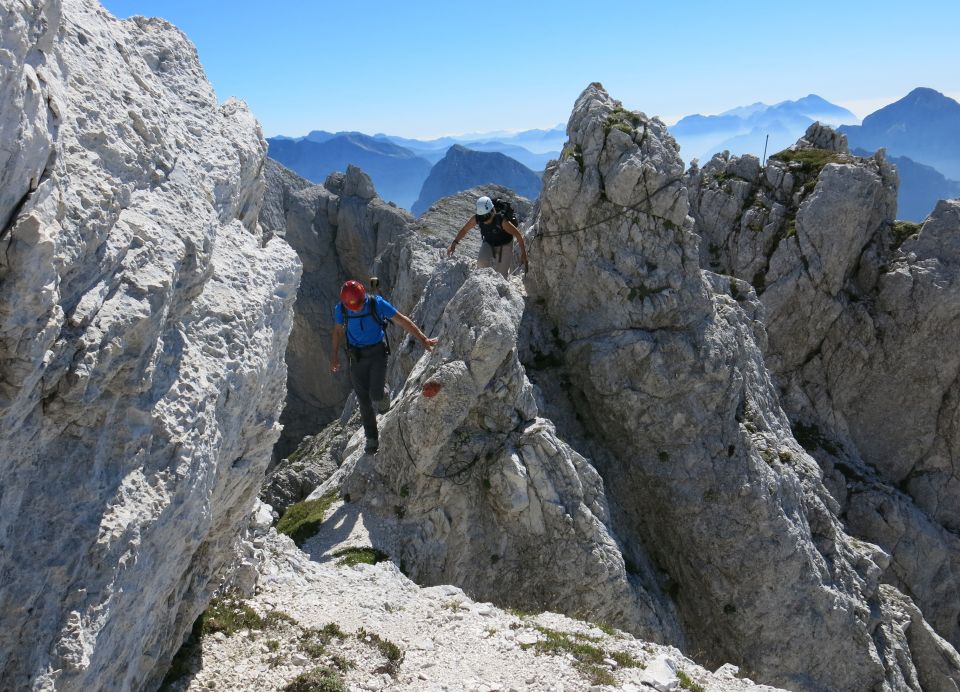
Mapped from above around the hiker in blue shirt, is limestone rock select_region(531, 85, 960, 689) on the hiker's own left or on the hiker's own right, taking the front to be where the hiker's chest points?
on the hiker's own left

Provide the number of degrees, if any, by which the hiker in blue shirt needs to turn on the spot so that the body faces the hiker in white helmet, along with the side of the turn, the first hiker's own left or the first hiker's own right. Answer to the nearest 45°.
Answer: approximately 135° to the first hiker's own left

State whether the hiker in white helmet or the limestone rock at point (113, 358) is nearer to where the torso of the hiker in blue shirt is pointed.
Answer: the limestone rock

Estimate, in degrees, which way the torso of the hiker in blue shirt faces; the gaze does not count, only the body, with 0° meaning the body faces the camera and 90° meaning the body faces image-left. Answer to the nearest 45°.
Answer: approximately 0°

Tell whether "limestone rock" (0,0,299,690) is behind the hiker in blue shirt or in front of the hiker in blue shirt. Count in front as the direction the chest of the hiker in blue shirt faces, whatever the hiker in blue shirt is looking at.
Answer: in front
